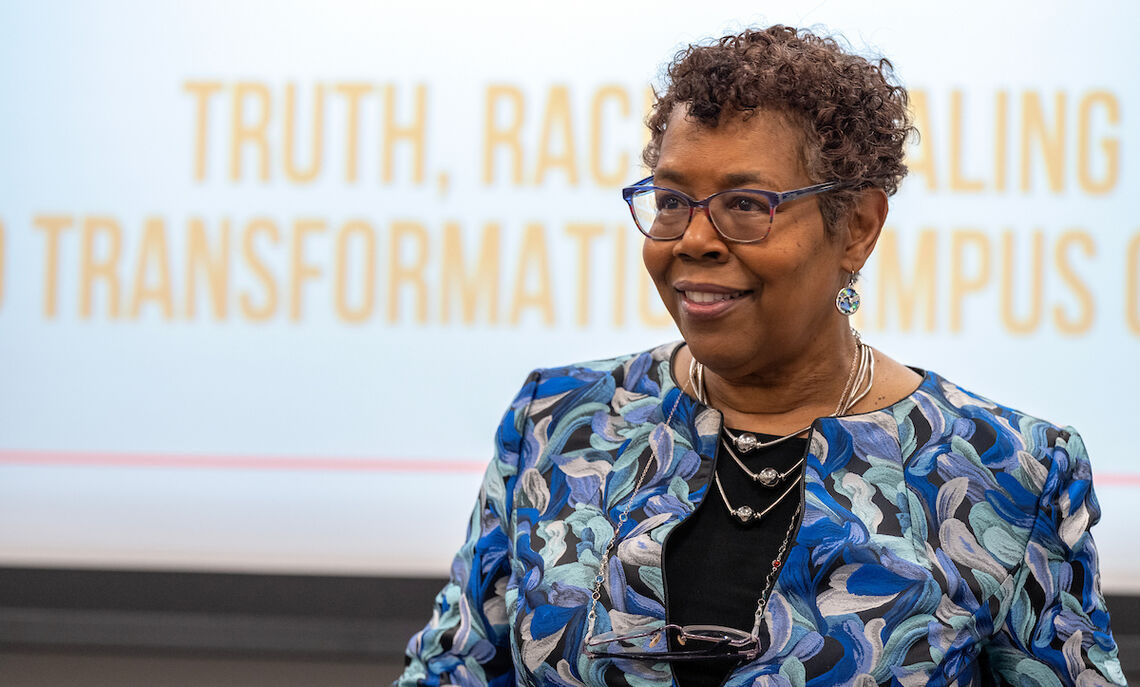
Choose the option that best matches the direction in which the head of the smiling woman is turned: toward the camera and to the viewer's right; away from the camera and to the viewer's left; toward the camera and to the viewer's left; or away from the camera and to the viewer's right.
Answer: toward the camera and to the viewer's left

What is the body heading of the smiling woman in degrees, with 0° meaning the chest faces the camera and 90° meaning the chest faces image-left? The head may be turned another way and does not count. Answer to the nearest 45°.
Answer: approximately 45°
